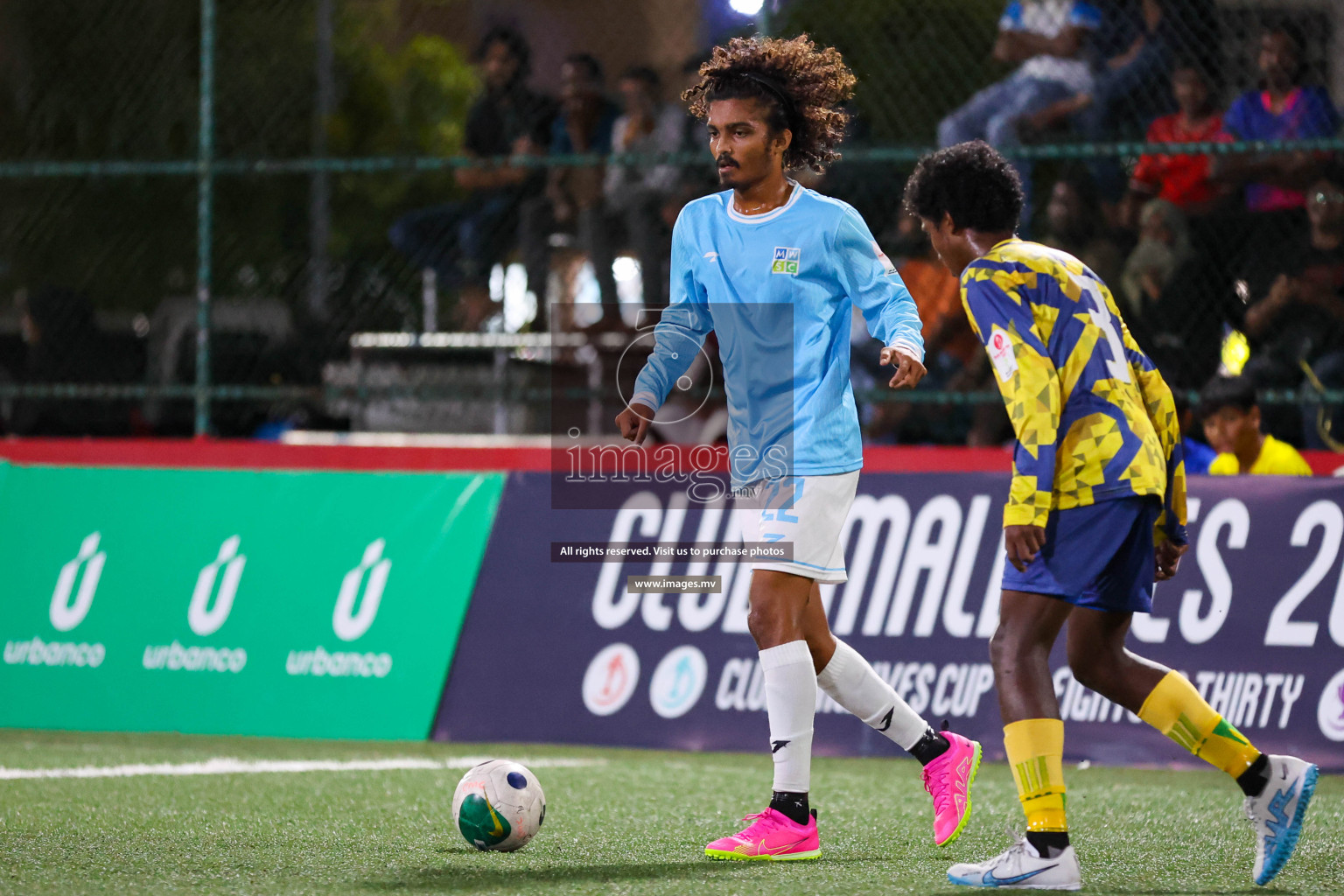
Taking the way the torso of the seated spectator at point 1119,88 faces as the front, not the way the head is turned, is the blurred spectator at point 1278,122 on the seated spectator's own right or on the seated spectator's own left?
on the seated spectator's own left

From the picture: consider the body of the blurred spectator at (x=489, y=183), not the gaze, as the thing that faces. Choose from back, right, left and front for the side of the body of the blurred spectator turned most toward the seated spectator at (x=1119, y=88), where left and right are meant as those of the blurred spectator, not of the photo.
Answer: left

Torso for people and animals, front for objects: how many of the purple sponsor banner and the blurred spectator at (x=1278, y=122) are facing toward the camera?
2

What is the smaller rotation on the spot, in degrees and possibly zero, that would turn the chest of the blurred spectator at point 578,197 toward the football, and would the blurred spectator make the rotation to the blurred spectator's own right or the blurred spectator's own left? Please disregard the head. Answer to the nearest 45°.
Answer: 0° — they already face it

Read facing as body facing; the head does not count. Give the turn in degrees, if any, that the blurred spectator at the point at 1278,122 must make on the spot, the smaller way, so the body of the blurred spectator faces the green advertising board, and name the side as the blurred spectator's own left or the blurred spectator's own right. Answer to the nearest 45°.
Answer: approximately 90° to the blurred spectator's own right

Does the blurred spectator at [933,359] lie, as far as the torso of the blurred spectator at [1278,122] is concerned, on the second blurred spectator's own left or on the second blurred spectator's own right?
on the second blurred spectator's own right

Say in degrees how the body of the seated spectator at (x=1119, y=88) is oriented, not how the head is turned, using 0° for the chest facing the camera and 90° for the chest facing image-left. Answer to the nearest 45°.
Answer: approximately 45°

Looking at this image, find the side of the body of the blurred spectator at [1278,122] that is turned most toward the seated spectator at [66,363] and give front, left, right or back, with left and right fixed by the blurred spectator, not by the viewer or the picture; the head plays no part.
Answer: right
